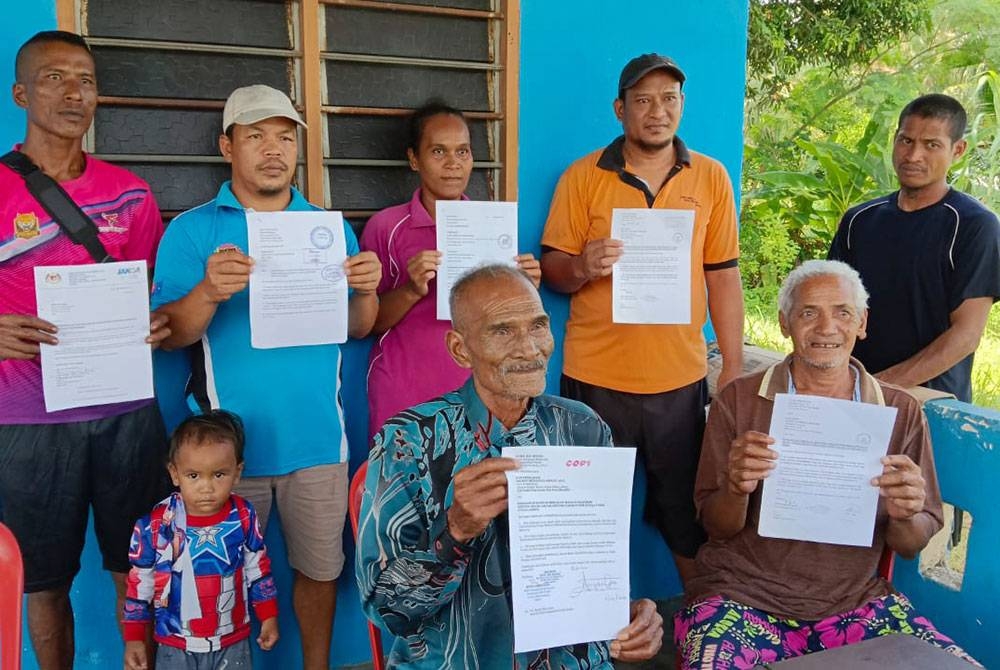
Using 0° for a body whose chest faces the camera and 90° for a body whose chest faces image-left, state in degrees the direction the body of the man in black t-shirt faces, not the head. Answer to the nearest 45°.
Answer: approximately 45°

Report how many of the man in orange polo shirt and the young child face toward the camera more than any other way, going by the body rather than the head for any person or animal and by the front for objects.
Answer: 2

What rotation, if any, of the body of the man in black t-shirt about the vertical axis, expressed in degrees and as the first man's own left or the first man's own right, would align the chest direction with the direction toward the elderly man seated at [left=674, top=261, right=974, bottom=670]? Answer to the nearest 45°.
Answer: approximately 45° to the first man's own left

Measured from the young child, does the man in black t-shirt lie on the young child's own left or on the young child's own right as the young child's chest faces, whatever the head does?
on the young child's own left

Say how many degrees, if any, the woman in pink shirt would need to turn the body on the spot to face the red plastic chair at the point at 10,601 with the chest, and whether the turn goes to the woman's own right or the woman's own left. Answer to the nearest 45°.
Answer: approximately 90° to the woman's own right

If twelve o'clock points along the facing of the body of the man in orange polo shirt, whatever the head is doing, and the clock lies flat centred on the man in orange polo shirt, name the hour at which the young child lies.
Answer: The young child is roughly at 2 o'clock from the man in orange polo shirt.

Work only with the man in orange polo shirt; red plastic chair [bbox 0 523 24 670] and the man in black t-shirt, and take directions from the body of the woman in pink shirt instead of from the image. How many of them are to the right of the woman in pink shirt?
1

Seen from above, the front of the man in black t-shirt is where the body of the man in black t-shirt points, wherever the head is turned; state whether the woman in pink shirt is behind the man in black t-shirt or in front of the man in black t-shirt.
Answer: in front
